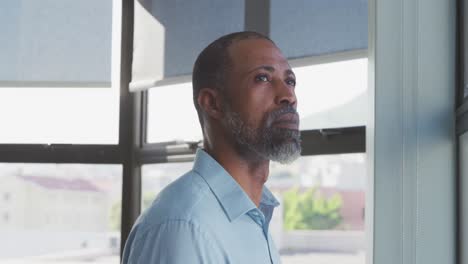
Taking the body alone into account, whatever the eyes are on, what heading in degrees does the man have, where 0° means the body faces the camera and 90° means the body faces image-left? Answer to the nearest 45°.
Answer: approximately 315°

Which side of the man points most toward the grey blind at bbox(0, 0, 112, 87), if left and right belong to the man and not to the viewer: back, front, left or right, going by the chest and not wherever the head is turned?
back

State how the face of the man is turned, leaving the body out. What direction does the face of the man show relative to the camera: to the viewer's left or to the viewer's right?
to the viewer's right

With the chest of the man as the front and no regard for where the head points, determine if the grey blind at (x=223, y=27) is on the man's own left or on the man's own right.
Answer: on the man's own left

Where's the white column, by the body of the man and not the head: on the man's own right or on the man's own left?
on the man's own left
